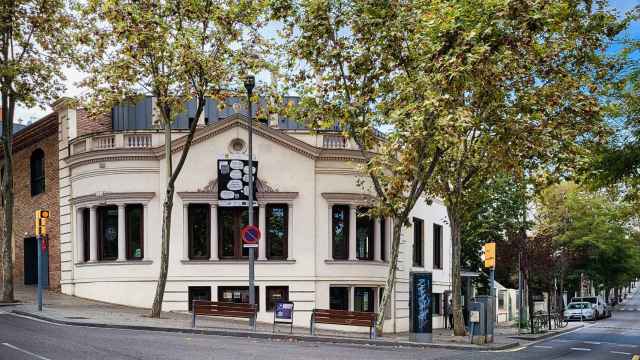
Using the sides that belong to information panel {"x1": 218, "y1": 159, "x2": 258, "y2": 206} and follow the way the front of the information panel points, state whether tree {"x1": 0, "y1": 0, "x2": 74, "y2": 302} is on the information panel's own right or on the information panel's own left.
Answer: on the information panel's own right

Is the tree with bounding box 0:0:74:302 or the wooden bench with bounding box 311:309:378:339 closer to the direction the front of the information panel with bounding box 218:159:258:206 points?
the wooden bench

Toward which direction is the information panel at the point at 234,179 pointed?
toward the camera
